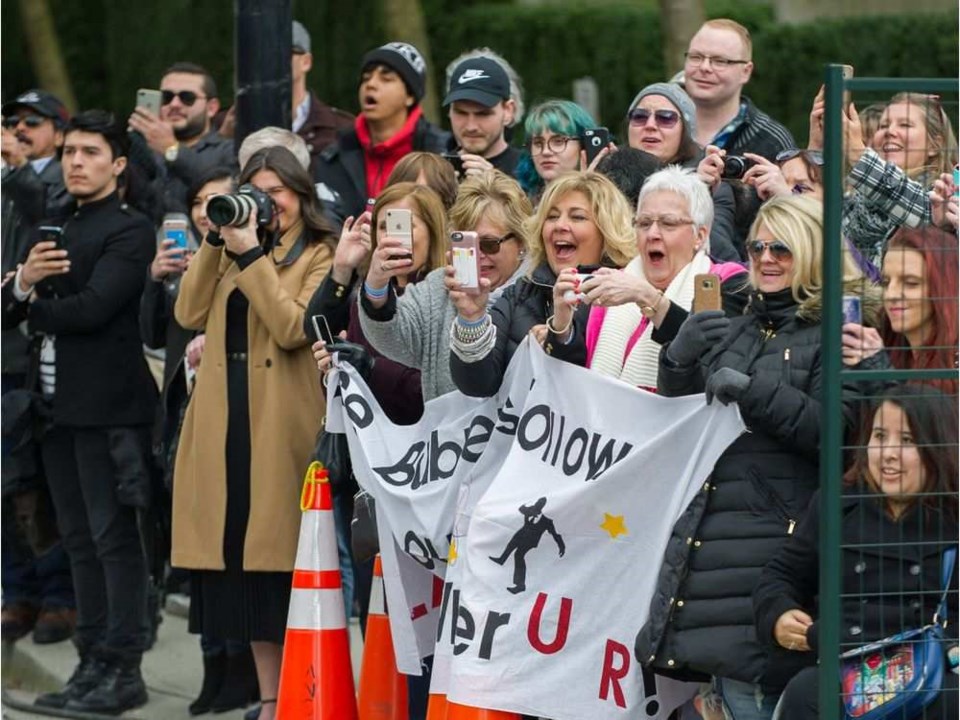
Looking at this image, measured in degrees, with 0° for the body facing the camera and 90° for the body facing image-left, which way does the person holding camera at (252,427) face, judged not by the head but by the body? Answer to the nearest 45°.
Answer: approximately 45°

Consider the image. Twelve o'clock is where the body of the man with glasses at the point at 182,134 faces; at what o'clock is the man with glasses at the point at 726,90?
the man with glasses at the point at 726,90 is roughly at 9 o'clock from the man with glasses at the point at 182,134.

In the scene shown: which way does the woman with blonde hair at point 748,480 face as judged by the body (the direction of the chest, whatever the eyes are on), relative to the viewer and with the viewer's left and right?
facing the viewer and to the left of the viewer

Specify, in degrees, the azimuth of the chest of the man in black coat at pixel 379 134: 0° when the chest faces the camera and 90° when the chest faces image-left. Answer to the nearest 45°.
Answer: approximately 45°

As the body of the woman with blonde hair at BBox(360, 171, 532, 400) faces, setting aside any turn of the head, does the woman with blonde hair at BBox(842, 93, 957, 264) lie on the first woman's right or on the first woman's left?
on the first woman's left
